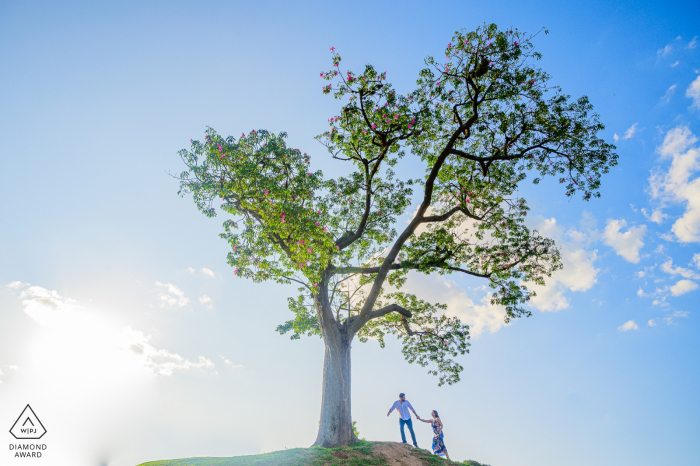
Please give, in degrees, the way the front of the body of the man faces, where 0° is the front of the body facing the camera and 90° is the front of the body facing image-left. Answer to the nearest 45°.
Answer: approximately 0°

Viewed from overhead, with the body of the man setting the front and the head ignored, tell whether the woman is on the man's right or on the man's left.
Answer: on the man's left
